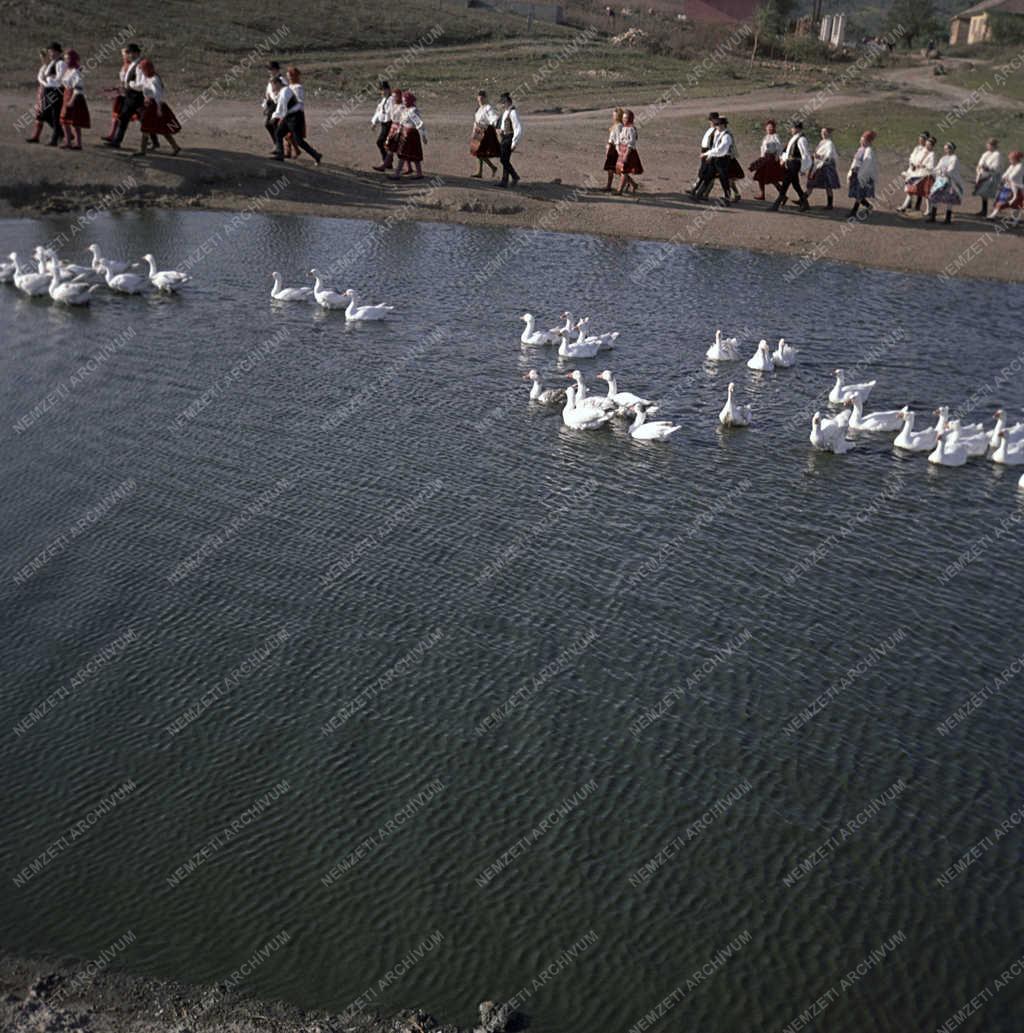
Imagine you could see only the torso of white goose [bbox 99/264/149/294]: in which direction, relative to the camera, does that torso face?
to the viewer's left

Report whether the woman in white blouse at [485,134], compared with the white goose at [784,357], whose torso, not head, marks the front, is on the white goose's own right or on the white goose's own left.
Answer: on the white goose's own right

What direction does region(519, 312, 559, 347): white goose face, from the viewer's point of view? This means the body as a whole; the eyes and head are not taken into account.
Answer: to the viewer's left

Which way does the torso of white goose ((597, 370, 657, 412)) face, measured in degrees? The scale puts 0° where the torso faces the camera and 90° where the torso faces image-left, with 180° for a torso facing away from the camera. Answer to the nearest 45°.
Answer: approximately 90°

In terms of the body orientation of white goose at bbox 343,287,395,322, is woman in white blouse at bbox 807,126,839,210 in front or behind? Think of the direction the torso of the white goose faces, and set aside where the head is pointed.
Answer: behind

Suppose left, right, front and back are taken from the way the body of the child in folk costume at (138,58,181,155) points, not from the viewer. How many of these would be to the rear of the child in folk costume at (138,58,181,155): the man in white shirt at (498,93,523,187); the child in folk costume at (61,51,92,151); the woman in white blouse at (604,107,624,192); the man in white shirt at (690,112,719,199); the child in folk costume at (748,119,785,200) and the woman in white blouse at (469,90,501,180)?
5

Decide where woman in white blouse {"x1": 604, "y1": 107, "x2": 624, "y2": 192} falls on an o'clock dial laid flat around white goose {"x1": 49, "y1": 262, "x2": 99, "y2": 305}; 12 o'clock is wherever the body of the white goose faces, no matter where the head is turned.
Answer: The woman in white blouse is roughly at 5 o'clock from the white goose.

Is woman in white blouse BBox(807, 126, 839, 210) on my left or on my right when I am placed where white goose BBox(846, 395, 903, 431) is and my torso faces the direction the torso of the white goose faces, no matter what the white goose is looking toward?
on my right

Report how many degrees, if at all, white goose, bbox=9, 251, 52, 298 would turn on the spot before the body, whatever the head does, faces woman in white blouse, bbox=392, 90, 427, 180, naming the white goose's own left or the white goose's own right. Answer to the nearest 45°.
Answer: approximately 135° to the white goose's own right

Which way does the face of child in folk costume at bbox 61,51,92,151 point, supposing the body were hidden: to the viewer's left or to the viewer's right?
to the viewer's left

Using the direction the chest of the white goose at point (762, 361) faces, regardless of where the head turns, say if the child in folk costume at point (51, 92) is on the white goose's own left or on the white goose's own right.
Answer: on the white goose's own right

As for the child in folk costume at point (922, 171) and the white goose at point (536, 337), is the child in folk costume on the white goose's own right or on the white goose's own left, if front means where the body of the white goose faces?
on the white goose's own right

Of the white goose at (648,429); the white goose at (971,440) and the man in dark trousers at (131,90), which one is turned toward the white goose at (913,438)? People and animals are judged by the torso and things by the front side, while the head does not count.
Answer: the white goose at (971,440)

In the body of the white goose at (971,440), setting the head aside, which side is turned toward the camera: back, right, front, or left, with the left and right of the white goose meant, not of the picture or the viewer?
left

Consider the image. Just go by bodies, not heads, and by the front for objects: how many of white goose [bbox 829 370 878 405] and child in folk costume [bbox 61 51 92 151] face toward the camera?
0

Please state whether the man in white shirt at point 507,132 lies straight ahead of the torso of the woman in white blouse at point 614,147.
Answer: yes

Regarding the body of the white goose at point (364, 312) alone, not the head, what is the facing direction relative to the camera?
to the viewer's left

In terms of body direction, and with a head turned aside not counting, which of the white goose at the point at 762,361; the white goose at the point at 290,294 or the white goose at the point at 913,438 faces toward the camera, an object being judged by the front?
the white goose at the point at 762,361
